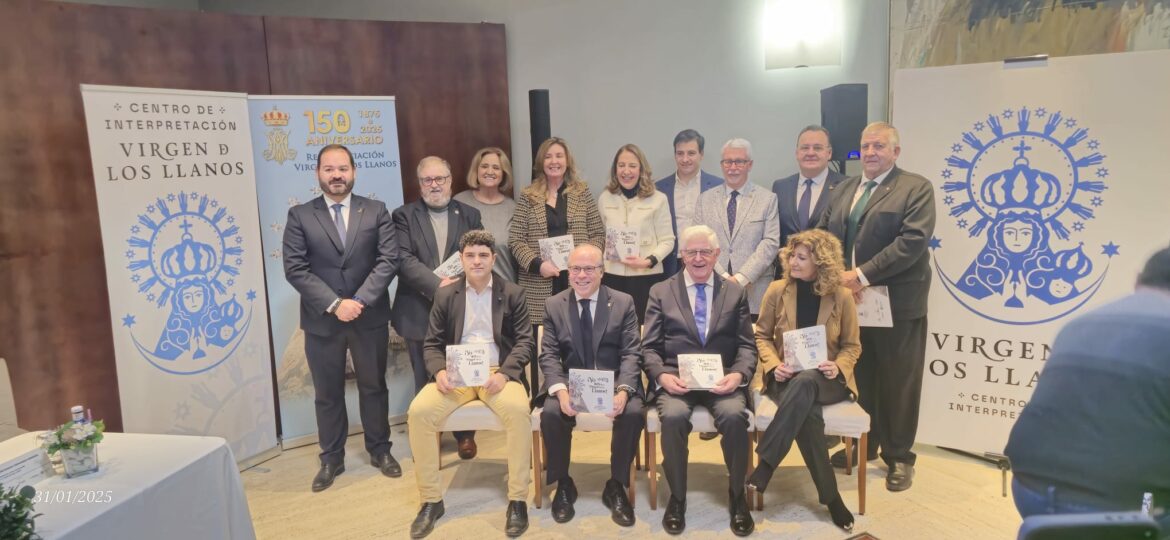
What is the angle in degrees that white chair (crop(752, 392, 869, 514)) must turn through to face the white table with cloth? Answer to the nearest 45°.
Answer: approximately 45° to its right

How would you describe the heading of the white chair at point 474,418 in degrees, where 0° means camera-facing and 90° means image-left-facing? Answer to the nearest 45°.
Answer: approximately 0°

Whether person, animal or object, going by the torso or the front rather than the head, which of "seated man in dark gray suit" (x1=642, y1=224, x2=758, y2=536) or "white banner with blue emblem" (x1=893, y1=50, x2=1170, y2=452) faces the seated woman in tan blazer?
the white banner with blue emblem

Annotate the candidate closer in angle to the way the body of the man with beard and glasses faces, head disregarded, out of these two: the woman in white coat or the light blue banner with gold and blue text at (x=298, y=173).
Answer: the woman in white coat

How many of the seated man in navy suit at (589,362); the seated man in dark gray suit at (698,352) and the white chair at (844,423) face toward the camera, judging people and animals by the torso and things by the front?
3

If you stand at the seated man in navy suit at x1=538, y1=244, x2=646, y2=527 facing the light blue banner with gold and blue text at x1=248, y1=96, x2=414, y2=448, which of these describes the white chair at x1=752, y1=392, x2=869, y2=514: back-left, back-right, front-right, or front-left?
back-right

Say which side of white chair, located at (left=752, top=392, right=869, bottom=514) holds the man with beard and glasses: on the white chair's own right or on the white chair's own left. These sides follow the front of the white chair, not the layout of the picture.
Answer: on the white chair's own right

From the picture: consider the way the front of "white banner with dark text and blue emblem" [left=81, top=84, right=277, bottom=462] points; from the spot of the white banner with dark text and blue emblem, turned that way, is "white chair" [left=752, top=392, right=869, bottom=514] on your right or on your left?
on your left

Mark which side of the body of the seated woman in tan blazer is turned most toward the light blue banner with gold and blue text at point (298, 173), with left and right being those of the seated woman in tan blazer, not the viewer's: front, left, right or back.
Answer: right

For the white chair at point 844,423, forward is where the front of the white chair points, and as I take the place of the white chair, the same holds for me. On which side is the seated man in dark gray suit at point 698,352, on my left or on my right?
on my right
